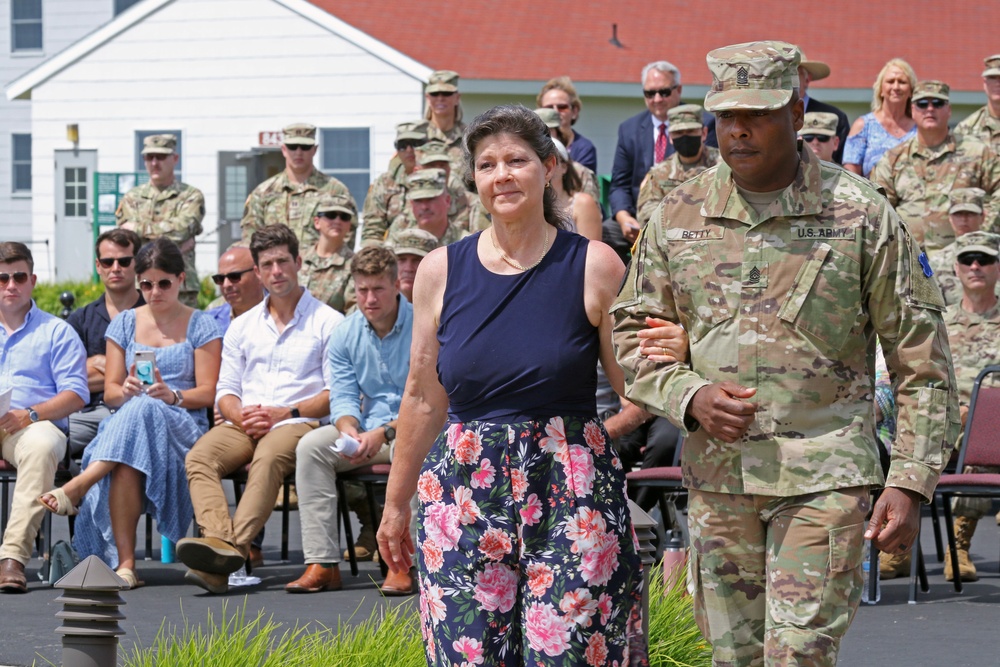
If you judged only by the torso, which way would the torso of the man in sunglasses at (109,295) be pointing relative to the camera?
toward the camera

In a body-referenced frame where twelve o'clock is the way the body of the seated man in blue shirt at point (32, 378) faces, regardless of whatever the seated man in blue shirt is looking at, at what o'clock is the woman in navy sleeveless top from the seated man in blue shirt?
The woman in navy sleeveless top is roughly at 10 o'clock from the seated man in blue shirt.

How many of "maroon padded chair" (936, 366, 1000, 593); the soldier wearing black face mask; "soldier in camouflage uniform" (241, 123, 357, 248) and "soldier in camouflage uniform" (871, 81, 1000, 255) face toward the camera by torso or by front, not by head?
4

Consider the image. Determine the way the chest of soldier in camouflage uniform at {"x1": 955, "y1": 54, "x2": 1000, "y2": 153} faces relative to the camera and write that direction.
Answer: toward the camera

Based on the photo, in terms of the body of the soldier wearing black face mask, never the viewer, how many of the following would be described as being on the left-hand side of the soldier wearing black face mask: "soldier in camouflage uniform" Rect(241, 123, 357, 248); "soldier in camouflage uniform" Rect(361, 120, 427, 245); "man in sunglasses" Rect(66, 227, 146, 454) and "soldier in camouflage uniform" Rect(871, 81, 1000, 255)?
1

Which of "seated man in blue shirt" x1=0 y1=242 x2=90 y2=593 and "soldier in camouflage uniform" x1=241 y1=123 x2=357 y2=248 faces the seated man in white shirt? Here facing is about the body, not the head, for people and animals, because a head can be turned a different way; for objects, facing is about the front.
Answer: the soldier in camouflage uniform

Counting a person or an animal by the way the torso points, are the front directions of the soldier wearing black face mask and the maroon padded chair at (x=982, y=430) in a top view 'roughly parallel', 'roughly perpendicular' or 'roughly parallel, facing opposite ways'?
roughly parallel

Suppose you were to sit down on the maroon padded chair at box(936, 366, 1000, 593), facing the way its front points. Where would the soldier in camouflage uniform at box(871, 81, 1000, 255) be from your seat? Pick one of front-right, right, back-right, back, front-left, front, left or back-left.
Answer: back

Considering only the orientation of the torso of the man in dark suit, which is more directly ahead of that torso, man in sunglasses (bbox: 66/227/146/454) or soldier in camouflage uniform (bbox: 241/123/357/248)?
the man in sunglasses

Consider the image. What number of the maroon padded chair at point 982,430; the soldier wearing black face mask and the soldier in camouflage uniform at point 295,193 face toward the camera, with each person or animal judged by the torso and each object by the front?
3

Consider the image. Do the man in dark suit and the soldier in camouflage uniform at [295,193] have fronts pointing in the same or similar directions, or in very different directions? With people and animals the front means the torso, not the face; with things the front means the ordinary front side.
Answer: same or similar directions

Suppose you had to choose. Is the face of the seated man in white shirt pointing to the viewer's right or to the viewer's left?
to the viewer's right

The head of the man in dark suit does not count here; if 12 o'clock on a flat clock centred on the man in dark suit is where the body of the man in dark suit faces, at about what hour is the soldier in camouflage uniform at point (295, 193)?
The soldier in camouflage uniform is roughly at 3 o'clock from the man in dark suit.

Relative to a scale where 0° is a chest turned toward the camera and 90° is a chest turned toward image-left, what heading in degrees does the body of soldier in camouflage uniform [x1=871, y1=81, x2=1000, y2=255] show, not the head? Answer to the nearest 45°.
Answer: approximately 0°

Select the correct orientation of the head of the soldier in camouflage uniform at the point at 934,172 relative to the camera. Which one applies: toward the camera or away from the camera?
toward the camera
